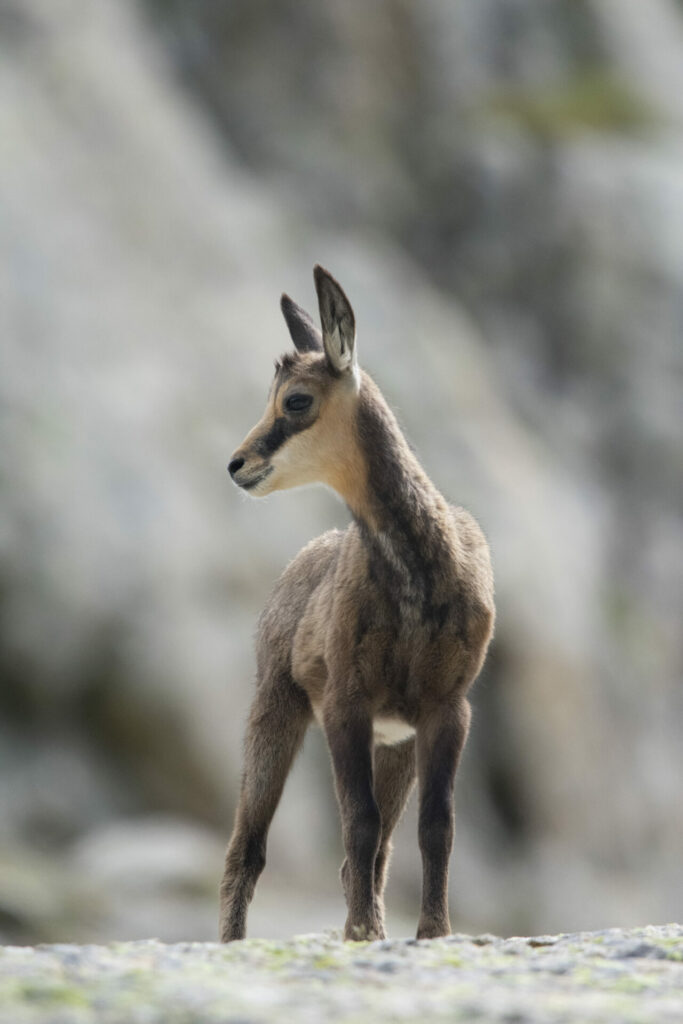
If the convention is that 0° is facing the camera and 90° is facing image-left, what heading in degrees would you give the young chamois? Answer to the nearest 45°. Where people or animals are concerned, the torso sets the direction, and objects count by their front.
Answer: approximately 315°
